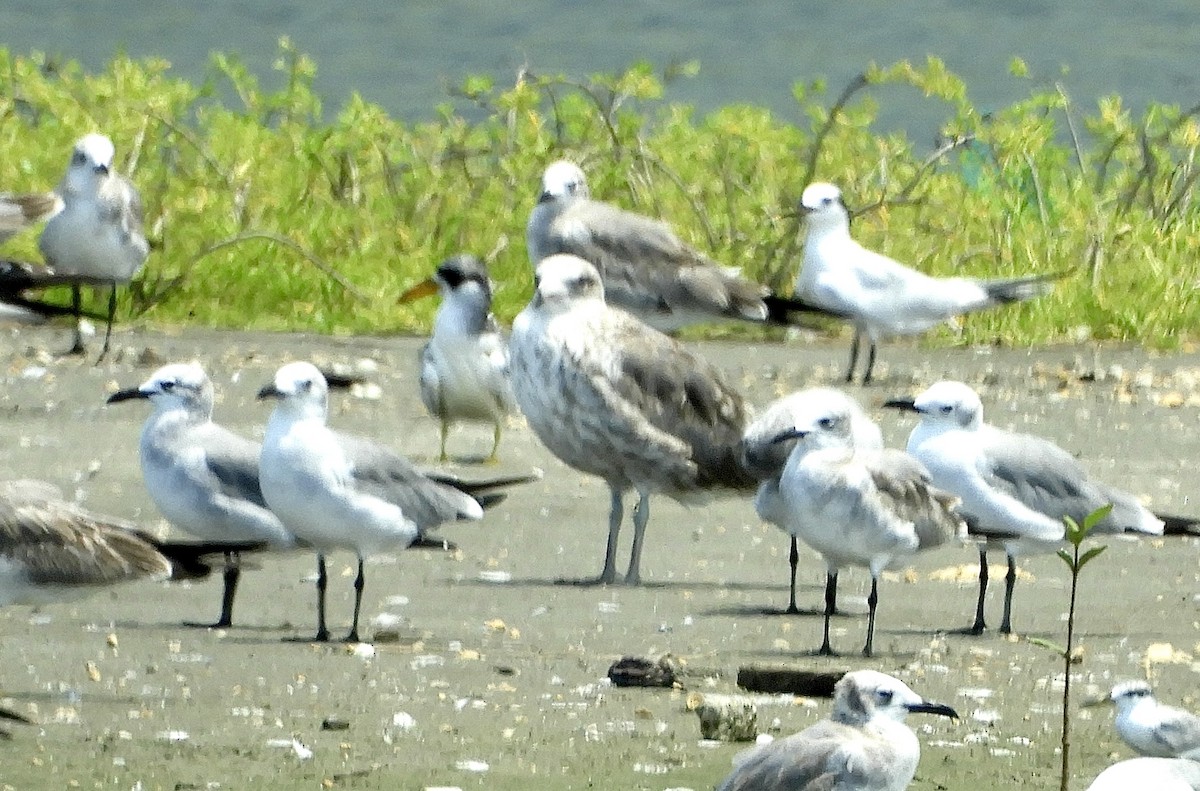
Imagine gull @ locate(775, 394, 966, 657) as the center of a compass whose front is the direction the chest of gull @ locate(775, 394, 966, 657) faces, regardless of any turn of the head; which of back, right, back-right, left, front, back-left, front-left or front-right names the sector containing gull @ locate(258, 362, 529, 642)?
front-right

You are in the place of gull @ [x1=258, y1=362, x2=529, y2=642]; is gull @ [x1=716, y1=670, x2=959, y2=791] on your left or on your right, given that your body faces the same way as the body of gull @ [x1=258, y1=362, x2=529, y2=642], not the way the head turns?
on your left

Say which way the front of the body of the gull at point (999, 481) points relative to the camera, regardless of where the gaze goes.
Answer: to the viewer's left

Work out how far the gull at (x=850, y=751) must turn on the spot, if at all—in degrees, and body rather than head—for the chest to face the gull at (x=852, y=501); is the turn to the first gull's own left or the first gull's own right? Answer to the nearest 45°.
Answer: approximately 90° to the first gull's own left

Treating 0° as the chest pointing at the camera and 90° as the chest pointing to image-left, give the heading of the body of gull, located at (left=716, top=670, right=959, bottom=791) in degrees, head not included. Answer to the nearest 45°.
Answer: approximately 270°

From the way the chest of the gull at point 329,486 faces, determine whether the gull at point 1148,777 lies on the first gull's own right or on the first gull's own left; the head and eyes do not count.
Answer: on the first gull's own left
